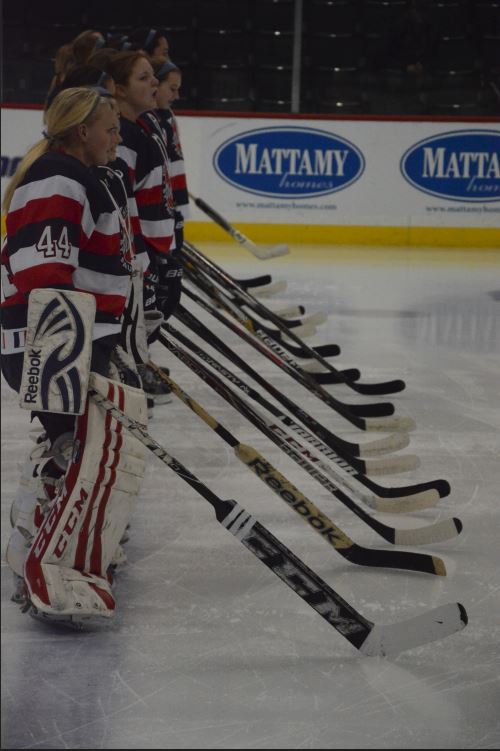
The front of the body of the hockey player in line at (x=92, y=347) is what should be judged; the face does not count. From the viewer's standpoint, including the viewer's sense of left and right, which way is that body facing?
facing to the right of the viewer

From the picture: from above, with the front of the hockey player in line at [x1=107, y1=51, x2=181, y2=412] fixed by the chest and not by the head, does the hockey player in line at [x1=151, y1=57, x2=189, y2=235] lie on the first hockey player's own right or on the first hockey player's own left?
on the first hockey player's own left

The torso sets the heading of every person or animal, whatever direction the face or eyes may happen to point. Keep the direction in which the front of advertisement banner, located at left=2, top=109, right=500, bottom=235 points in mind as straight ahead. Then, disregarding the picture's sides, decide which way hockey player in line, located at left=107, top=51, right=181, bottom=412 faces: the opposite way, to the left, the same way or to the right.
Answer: to the left

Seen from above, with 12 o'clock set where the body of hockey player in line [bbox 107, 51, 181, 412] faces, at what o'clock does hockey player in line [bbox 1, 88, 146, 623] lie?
hockey player in line [bbox 1, 88, 146, 623] is roughly at 3 o'clock from hockey player in line [bbox 107, 51, 181, 412].

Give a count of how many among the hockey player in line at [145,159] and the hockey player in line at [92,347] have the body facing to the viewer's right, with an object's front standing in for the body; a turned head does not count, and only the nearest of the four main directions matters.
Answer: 2

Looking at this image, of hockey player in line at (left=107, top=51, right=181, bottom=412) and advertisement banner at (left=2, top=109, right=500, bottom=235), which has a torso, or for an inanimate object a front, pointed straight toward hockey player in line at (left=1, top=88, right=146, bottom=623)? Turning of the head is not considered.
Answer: the advertisement banner

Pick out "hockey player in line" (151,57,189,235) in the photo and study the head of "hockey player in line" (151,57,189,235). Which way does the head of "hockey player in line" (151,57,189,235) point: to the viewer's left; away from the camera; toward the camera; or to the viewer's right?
to the viewer's right

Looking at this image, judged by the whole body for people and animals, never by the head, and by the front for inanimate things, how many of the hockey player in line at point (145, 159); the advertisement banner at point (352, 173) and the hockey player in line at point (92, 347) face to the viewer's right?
2

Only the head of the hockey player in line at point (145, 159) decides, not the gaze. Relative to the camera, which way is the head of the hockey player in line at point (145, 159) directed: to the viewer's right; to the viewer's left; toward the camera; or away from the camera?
to the viewer's right

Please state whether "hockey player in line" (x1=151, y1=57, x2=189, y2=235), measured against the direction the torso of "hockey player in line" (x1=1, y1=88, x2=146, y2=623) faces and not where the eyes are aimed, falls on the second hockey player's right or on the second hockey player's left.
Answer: on the second hockey player's left

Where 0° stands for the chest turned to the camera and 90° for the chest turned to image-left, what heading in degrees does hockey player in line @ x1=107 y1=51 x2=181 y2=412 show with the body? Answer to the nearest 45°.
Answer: approximately 270°

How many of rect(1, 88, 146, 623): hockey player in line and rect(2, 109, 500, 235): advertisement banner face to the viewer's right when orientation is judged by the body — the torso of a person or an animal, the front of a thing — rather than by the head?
1

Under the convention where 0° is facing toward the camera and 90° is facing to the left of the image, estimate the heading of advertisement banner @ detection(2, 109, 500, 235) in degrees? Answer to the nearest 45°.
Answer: approximately 0°
